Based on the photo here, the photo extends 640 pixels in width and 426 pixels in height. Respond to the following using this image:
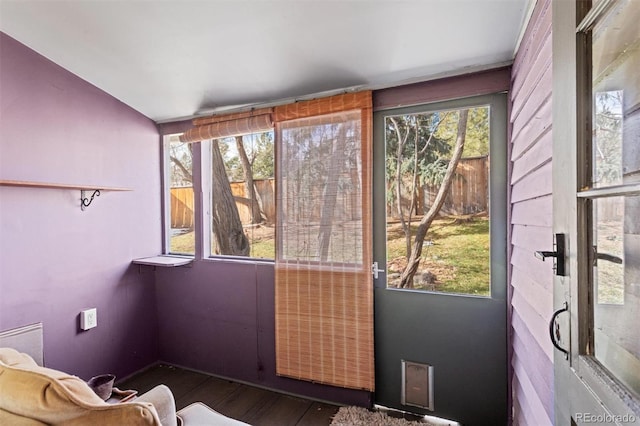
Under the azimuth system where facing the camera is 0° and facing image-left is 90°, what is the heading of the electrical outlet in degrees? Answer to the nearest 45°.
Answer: approximately 315°

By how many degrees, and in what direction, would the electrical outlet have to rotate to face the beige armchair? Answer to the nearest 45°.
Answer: approximately 45° to its right
